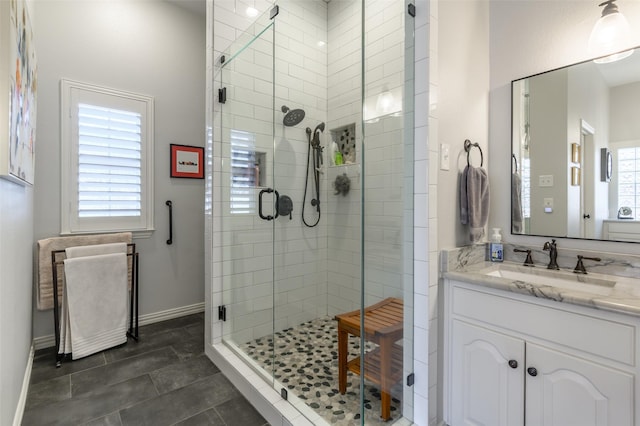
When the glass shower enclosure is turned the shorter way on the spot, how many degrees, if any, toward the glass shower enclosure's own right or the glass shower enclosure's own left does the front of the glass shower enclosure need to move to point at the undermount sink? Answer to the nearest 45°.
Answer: approximately 90° to the glass shower enclosure's own left

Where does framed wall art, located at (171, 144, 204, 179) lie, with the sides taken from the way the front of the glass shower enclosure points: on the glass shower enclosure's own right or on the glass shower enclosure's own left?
on the glass shower enclosure's own right

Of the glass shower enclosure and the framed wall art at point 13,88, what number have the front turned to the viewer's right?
1

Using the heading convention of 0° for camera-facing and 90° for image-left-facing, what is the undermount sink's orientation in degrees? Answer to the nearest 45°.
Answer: approximately 45°

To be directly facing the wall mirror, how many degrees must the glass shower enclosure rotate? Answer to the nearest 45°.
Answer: approximately 90° to its left

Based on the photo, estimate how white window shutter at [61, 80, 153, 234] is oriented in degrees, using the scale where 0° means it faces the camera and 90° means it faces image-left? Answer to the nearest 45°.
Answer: approximately 315°

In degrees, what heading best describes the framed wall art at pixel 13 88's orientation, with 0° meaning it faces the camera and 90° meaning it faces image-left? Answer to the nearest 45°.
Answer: approximately 270°
